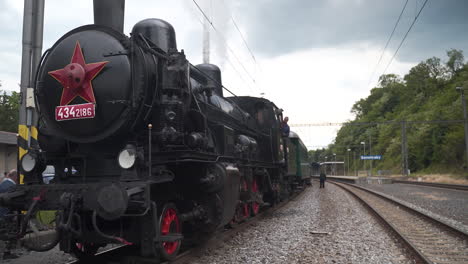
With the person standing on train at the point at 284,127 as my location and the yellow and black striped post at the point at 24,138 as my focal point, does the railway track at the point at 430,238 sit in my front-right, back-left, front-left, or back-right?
front-left

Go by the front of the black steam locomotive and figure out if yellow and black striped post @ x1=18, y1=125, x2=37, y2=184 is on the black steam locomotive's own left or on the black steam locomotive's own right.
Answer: on the black steam locomotive's own right

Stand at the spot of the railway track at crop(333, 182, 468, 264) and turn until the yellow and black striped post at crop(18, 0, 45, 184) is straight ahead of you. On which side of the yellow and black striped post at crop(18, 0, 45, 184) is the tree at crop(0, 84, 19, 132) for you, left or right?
right

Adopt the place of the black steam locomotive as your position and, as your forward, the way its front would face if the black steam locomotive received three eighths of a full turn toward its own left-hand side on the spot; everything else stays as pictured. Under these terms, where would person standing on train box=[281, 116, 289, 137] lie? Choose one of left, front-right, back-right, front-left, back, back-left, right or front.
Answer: front-left

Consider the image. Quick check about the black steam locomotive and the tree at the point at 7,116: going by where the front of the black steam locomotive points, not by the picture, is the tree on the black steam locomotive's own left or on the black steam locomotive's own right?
on the black steam locomotive's own right

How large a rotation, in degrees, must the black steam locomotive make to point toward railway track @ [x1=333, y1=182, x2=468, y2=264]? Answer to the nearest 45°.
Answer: approximately 135° to its left

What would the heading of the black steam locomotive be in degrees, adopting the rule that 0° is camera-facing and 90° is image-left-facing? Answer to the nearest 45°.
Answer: approximately 45°
